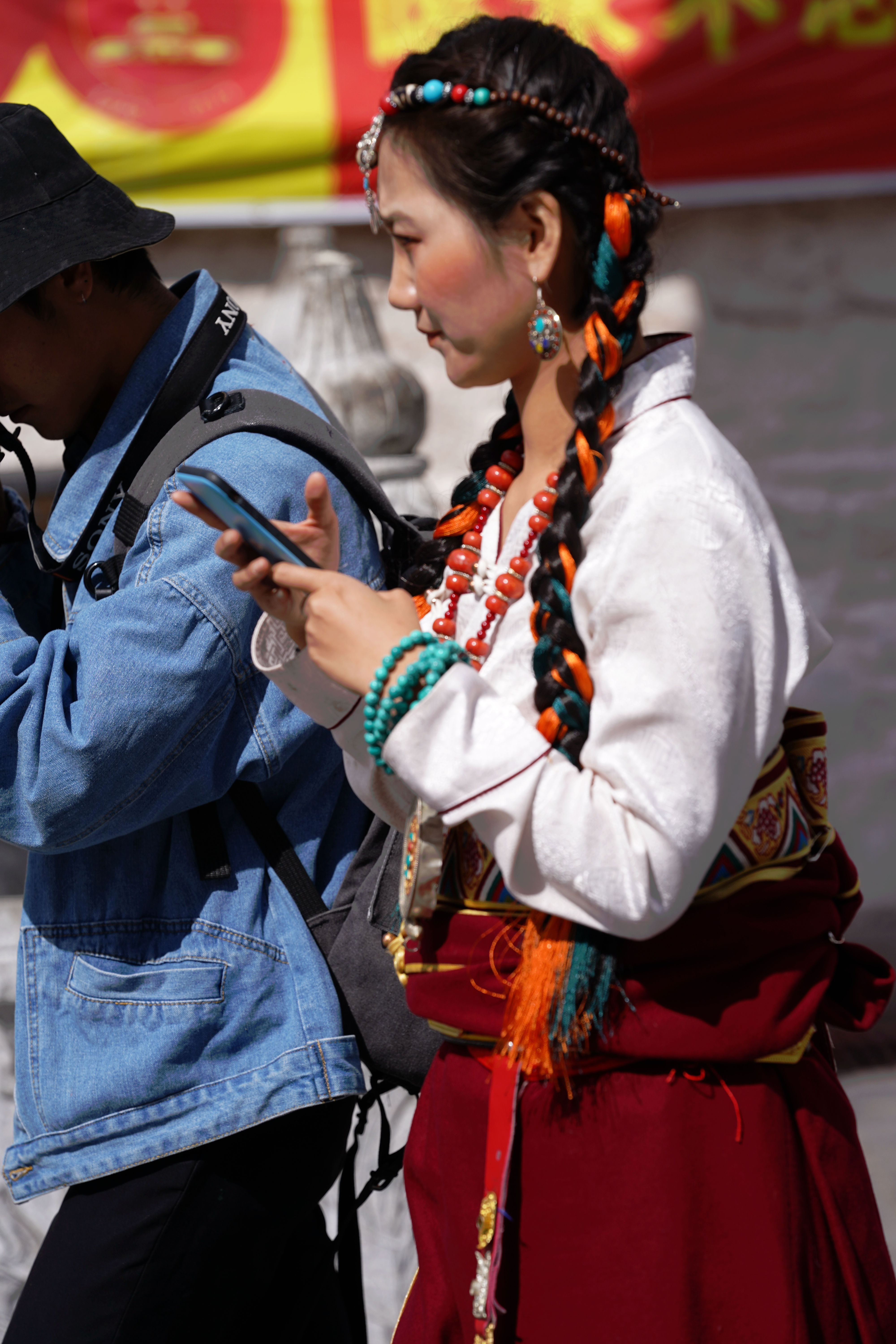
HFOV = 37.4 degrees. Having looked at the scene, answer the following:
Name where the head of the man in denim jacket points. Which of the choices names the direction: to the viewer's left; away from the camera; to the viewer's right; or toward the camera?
to the viewer's left

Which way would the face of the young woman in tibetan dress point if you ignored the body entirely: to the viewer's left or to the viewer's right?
to the viewer's left

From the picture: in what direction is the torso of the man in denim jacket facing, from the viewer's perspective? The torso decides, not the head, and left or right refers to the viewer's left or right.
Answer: facing to the left of the viewer

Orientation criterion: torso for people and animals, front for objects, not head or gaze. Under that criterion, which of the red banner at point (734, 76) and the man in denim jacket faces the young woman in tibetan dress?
the red banner

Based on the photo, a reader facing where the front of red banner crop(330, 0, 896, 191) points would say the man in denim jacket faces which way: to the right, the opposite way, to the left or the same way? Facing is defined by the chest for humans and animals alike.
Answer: to the right

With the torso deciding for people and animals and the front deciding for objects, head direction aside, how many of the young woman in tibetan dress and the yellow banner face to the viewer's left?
1

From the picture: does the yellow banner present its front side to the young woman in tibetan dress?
yes

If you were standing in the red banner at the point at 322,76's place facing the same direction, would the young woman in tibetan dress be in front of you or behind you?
in front

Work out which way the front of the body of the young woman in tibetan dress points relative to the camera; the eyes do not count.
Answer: to the viewer's left

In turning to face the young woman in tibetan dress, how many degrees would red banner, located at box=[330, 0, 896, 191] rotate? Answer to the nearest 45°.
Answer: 0° — it already faces them

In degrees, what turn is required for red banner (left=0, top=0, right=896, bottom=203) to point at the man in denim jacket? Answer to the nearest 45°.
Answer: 0° — it already faces them

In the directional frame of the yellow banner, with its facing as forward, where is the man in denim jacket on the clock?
The man in denim jacket is roughly at 12 o'clock from the yellow banner.

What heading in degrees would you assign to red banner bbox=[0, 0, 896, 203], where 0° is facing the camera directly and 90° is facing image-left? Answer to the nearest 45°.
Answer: approximately 0°

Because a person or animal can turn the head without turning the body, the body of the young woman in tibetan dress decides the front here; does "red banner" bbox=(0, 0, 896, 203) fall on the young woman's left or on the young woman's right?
on the young woman's right

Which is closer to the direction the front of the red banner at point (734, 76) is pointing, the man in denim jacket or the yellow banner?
the man in denim jacket
